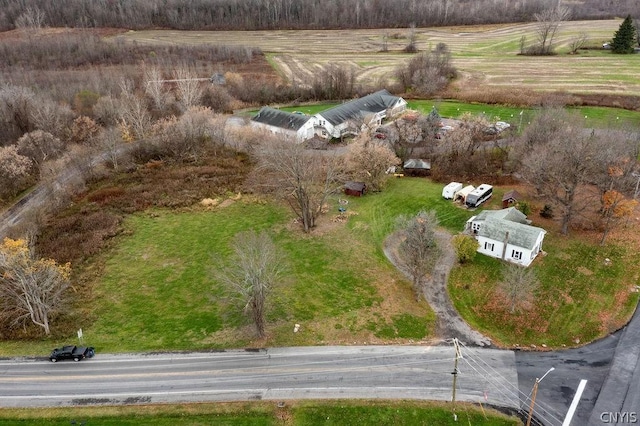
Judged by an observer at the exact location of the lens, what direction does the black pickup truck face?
facing to the left of the viewer

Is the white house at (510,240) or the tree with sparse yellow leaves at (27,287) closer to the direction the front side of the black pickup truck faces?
the tree with sparse yellow leaves

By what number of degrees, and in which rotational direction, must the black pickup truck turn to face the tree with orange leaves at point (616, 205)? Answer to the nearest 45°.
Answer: approximately 180°

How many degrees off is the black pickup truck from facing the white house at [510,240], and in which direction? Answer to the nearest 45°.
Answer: approximately 180°

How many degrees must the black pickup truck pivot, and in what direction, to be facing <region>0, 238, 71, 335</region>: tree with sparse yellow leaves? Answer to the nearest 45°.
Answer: approximately 90° to its right

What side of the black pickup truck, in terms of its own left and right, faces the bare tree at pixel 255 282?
back

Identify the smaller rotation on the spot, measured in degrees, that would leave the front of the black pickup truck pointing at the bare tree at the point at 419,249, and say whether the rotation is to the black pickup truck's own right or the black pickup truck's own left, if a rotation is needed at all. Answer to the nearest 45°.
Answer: approximately 180°

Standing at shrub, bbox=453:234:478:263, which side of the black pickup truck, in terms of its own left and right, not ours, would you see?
back
